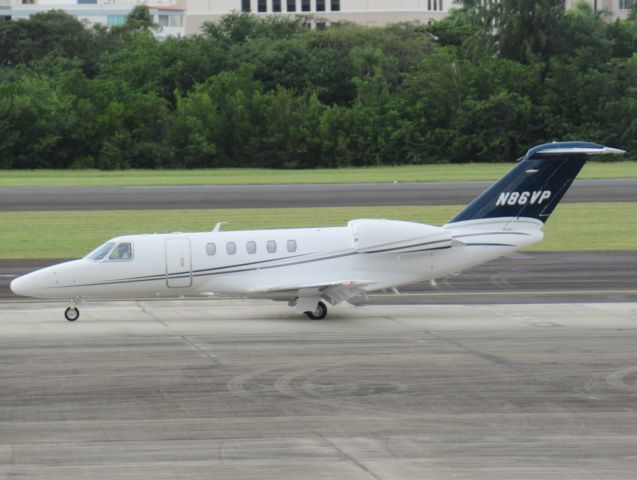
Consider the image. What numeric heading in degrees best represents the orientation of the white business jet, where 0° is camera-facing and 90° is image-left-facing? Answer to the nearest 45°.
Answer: approximately 90°
